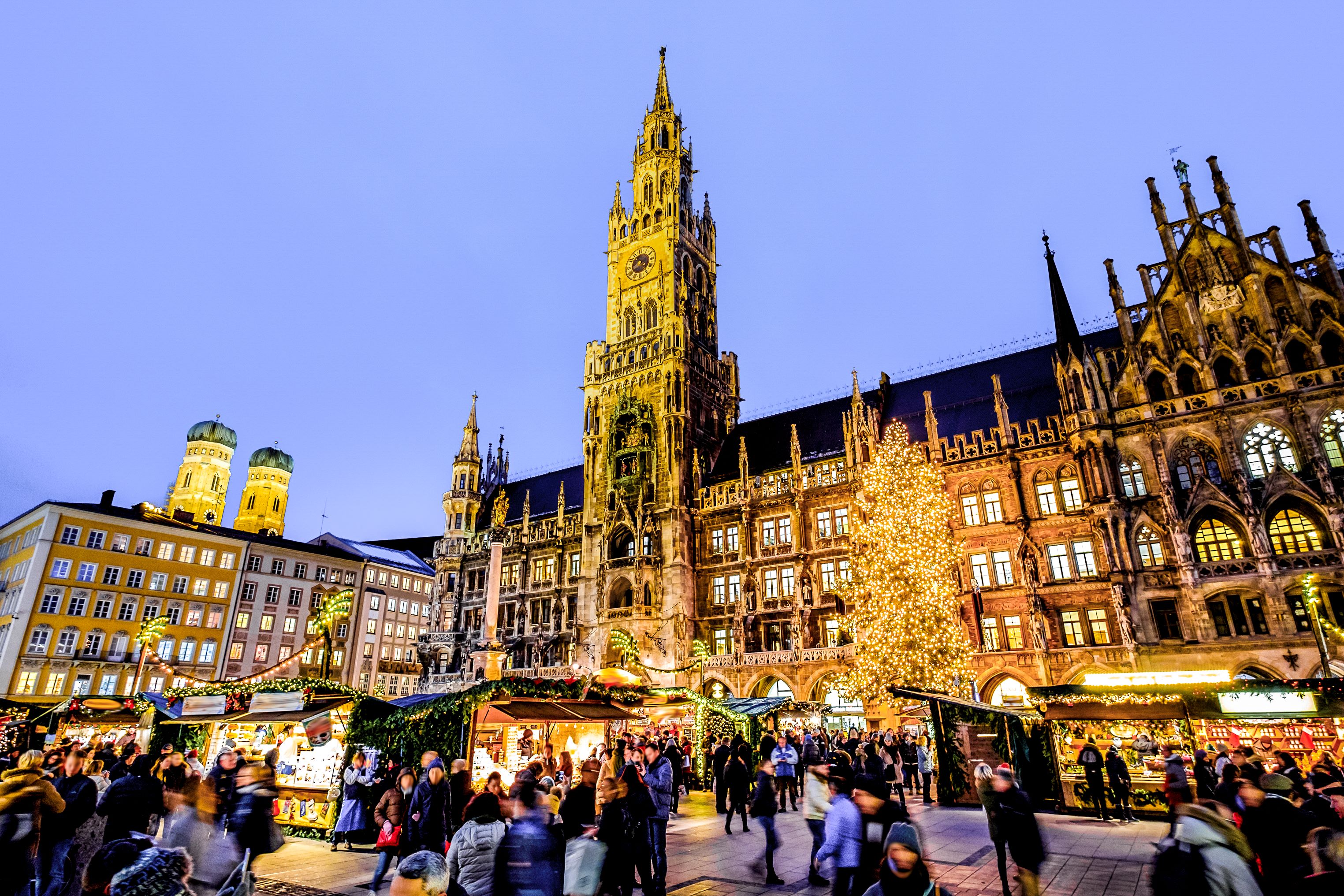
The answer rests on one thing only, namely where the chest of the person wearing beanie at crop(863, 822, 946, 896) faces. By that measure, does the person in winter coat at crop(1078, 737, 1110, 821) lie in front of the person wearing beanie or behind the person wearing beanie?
behind

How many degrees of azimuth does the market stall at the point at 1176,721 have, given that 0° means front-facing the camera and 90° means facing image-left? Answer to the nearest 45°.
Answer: approximately 0°

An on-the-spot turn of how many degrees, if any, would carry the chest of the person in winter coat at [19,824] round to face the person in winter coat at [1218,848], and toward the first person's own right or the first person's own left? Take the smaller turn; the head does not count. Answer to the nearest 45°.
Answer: approximately 135° to the first person's own right

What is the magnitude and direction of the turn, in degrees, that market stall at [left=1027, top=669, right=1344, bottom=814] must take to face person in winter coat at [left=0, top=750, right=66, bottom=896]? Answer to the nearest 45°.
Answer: approximately 45° to its right

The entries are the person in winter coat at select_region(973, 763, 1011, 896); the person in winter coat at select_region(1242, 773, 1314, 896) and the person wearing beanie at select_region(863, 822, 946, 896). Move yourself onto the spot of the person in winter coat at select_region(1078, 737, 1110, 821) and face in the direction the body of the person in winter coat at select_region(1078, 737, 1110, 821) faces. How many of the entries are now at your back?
3

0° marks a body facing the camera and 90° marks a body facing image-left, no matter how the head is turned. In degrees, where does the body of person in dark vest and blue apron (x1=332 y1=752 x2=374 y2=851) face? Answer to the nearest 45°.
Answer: approximately 315°

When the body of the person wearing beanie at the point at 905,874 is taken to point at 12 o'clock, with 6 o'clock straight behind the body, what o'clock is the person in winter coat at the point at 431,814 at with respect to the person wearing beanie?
The person in winter coat is roughly at 4 o'clock from the person wearing beanie.

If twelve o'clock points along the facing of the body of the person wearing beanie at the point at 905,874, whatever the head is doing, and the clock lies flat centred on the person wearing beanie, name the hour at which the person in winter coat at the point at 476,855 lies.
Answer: The person in winter coat is roughly at 3 o'clock from the person wearing beanie.
